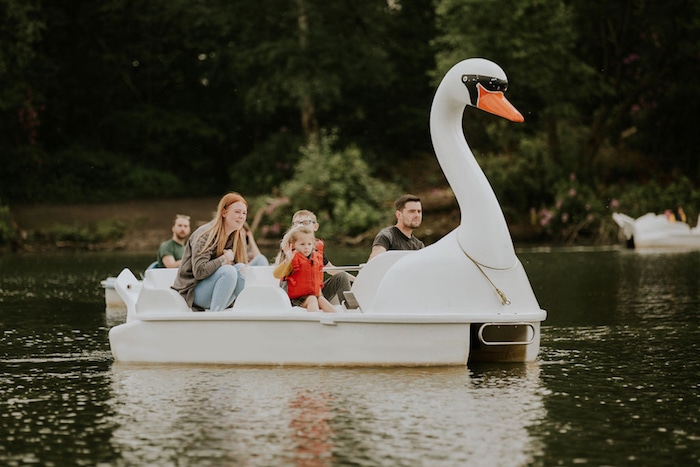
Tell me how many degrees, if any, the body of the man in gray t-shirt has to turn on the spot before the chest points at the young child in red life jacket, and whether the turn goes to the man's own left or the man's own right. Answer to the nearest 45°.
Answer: approximately 90° to the man's own right

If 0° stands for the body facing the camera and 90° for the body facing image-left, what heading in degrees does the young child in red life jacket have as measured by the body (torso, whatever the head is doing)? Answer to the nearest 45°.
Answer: approximately 315°

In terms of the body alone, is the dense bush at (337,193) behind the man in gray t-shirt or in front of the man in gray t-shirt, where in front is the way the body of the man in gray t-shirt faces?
behind

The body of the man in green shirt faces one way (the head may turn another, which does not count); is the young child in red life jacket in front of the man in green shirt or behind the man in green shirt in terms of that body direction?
in front

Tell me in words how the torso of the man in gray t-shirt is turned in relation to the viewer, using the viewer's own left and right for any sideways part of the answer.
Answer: facing the viewer and to the right of the viewer

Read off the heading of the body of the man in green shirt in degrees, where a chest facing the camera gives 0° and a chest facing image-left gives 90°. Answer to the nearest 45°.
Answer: approximately 315°

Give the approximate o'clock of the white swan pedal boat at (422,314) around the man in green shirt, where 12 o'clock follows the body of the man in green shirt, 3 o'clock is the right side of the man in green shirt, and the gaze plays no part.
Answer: The white swan pedal boat is roughly at 1 o'clock from the man in green shirt.

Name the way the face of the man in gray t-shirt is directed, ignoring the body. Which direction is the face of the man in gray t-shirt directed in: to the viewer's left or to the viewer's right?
to the viewer's right

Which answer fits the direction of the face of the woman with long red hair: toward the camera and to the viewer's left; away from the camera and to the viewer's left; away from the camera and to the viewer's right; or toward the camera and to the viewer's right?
toward the camera and to the viewer's right

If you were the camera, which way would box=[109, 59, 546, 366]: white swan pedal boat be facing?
facing to the right of the viewer

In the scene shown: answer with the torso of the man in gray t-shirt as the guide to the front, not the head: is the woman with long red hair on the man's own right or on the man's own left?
on the man's own right

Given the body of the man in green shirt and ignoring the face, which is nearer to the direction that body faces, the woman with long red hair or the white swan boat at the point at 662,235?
the woman with long red hair
